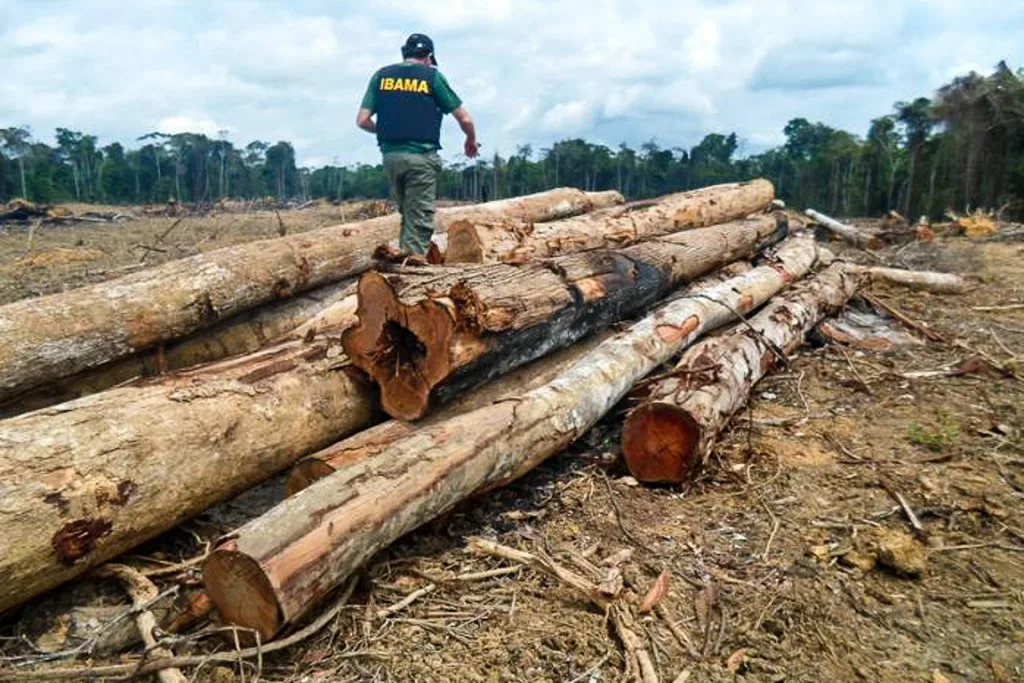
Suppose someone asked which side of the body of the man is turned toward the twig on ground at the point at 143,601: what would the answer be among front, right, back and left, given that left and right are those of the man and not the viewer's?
back

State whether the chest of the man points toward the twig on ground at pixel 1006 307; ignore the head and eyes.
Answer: no

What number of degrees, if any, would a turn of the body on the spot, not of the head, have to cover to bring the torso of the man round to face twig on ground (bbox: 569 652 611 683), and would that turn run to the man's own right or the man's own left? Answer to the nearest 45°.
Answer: approximately 180°

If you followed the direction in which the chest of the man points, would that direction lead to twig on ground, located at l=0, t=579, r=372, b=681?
no

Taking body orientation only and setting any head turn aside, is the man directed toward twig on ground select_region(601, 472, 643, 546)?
no

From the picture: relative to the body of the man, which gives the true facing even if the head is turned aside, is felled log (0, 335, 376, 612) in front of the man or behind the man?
behind

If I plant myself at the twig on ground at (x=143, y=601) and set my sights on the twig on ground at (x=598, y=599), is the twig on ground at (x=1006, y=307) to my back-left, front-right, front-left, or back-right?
front-left

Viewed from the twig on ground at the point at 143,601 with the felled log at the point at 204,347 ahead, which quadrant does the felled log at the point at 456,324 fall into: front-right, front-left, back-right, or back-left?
front-right

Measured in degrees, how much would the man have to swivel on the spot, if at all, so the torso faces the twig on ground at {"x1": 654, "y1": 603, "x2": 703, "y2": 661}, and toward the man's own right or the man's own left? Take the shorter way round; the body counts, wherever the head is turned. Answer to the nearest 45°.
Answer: approximately 180°

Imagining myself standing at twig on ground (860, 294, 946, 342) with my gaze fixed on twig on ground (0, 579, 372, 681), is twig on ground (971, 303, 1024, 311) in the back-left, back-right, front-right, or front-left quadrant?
back-left

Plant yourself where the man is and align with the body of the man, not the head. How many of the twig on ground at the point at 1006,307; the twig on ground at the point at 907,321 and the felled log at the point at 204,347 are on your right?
2

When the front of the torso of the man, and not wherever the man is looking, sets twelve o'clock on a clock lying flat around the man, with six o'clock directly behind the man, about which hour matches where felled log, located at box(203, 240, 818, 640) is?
The felled log is roughly at 6 o'clock from the man.

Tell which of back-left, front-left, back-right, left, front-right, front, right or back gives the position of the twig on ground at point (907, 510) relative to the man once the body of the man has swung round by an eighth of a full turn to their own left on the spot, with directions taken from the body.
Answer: back

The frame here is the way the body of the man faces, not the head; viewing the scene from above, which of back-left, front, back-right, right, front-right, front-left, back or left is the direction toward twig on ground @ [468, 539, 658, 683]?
back

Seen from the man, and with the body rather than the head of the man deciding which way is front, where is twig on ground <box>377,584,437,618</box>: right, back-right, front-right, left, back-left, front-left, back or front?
back

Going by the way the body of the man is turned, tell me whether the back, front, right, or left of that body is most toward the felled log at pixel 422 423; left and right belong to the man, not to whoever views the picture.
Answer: back

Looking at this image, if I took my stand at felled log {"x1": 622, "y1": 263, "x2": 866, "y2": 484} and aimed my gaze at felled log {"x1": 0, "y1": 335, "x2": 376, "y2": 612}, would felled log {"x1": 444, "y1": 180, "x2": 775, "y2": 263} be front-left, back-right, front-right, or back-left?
back-right

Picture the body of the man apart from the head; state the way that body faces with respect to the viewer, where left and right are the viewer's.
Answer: facing away from the viewer
